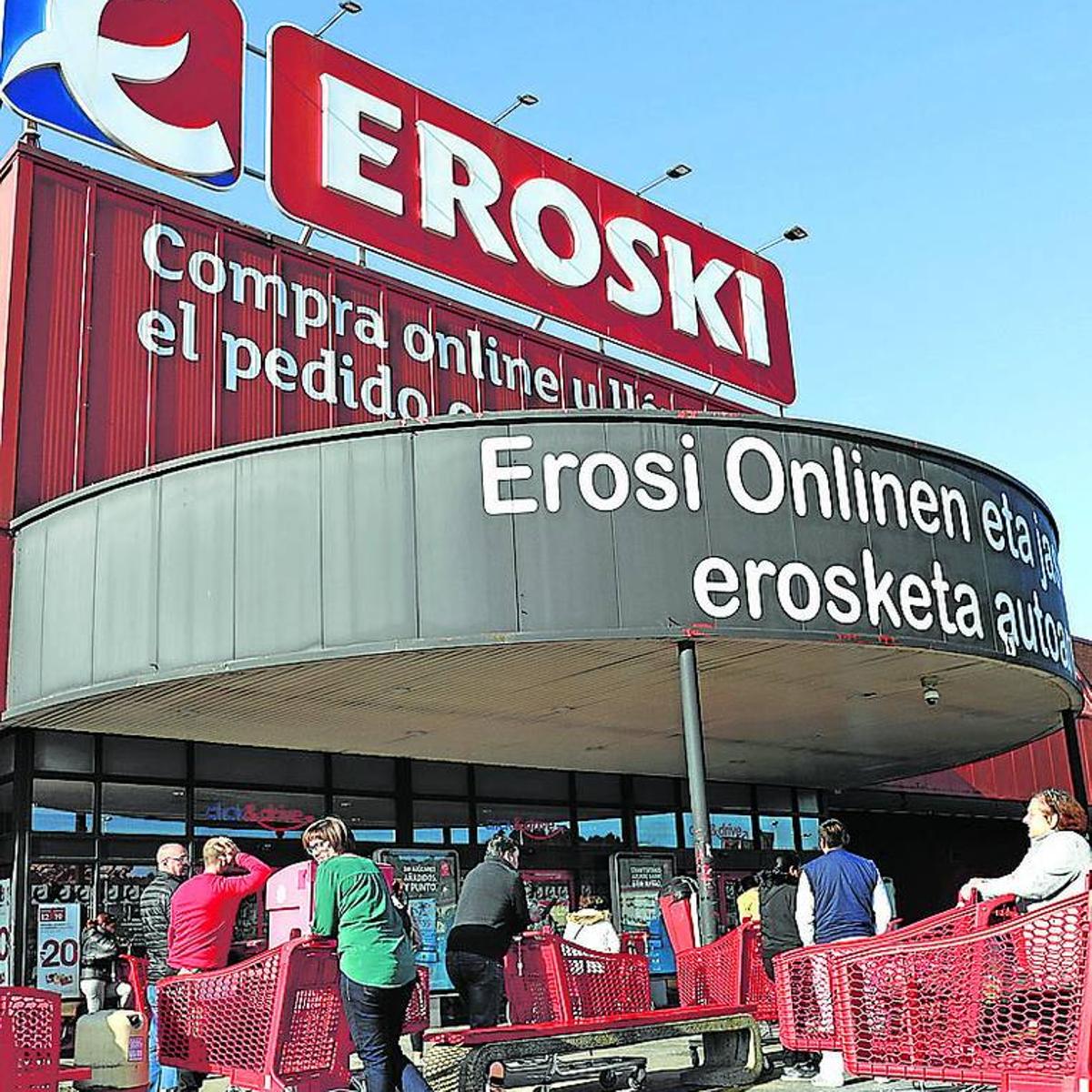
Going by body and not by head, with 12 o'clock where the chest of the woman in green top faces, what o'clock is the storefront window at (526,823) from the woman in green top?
The storefront window is roughly at 2 o'clock from the woman in green top.

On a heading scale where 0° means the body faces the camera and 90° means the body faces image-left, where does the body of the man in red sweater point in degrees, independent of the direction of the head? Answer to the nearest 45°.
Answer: approximately 225°

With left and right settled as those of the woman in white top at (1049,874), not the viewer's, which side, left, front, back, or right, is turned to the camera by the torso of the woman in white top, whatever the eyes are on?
left

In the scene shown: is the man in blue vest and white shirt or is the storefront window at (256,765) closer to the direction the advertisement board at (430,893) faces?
the man in blue vest and white shirt

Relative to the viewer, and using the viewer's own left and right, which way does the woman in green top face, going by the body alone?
facing away from the viewer and to the left of the viewer

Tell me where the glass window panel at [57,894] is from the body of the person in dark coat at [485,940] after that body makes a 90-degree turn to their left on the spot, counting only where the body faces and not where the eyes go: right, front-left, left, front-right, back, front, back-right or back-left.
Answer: front

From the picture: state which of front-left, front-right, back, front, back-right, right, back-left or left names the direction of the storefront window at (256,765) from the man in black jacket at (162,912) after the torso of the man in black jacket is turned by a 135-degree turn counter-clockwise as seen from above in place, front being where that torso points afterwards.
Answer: front-right
